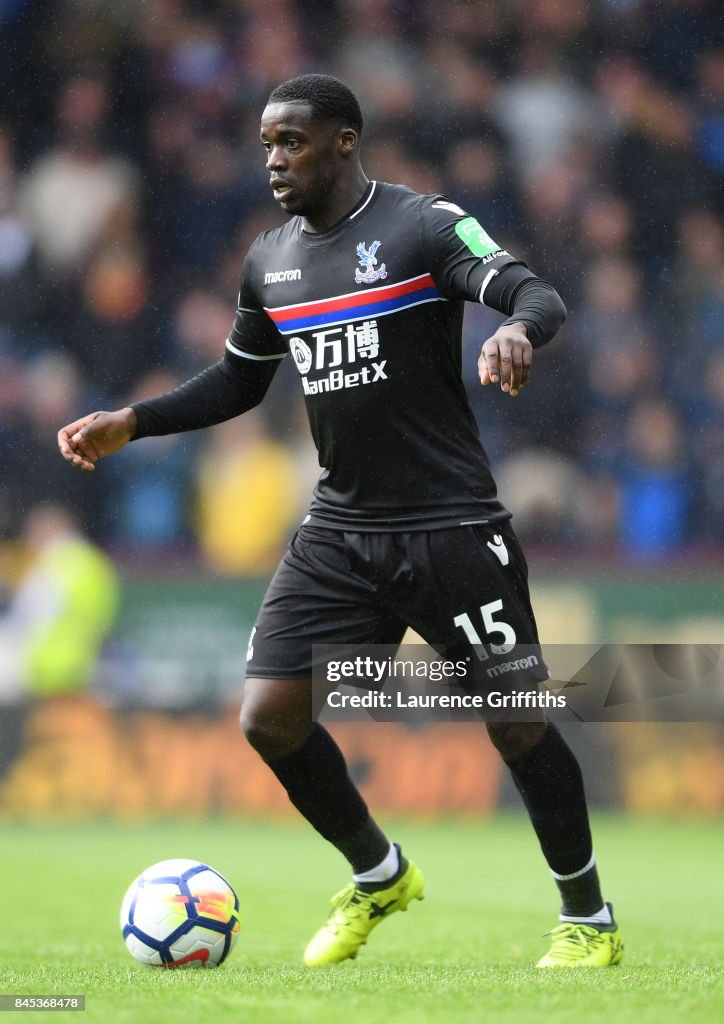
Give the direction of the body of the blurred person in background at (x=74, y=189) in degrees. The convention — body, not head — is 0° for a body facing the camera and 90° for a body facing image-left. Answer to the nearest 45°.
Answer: approximately 0°

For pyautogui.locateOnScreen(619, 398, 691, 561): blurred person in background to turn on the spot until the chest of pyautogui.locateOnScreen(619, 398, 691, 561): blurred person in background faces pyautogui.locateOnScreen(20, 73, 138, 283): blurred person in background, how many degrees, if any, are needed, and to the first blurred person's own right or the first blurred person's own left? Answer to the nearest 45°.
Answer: approximately 90° to the first blurred person's own right

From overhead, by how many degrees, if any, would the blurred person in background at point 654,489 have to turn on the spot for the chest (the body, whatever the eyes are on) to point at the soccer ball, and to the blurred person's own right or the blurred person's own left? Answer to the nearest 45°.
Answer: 0° — they already face it

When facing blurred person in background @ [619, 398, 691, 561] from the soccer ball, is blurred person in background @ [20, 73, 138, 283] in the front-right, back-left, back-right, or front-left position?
front-left

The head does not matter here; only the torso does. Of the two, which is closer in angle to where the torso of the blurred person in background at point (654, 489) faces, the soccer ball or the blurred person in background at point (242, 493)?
the soccer ball

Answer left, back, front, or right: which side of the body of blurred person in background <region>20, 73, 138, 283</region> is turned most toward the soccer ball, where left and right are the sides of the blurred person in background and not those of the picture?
front

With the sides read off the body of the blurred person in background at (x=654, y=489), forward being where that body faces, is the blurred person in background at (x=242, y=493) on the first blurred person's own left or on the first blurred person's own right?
on the first blurred person's own right

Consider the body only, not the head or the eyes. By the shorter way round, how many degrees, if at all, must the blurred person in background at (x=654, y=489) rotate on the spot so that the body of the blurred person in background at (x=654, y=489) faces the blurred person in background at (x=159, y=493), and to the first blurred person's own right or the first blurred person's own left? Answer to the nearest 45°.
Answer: approximately 90° to the first blurred person's own right

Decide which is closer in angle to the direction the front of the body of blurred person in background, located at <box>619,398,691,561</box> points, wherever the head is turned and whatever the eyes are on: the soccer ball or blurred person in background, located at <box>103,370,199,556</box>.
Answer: the soccer ball

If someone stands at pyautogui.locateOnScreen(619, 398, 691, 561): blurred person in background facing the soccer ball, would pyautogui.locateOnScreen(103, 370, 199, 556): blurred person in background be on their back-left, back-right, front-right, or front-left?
front-right

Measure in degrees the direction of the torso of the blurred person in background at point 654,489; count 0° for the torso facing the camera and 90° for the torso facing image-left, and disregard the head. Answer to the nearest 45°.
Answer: approximately 0°

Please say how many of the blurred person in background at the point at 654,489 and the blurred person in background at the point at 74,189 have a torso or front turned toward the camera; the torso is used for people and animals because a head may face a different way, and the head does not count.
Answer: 2
